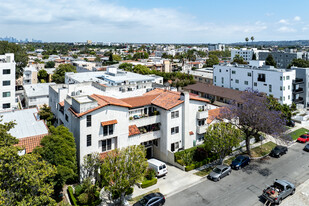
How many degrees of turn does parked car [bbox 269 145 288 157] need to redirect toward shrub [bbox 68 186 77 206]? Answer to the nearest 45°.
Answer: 0° — it already faces it

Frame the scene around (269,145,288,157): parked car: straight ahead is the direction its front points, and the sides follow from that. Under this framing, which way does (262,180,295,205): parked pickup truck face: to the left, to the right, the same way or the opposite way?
the opposite way

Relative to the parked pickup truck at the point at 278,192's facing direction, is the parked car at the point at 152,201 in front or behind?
behind

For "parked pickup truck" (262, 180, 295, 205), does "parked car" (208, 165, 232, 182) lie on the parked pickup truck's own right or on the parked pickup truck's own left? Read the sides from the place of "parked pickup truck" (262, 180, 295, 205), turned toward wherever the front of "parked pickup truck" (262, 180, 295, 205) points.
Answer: on the parked pickup truck's own left

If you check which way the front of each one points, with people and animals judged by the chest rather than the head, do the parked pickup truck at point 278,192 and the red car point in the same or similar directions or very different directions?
very different directions

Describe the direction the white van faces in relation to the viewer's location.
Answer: facing away from the viewer and to the left of the viewer

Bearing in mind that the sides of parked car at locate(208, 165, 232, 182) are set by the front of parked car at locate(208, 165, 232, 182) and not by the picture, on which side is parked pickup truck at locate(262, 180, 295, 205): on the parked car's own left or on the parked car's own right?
on the parked car's own left

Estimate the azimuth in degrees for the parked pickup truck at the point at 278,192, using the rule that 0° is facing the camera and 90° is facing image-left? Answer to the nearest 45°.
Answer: approximately 225°

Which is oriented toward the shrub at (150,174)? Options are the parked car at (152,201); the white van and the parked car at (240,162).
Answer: the parked car at (240,162)

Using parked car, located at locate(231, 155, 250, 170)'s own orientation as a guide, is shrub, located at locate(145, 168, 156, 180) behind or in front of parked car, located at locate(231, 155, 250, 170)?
in front

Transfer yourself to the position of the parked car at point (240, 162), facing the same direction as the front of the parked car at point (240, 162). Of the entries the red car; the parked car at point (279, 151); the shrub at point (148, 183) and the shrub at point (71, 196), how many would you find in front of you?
2
